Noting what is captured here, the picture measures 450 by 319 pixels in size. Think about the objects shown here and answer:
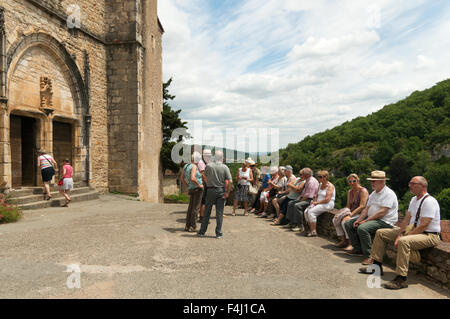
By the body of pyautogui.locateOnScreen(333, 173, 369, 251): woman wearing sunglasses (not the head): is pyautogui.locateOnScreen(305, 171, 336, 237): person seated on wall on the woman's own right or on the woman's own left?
on the woman's own right

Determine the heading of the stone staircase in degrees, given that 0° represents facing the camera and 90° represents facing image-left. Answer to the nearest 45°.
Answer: approximately 315°

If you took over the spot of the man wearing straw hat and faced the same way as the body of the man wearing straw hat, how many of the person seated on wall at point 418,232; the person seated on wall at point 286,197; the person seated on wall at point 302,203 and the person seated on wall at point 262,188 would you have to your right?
3

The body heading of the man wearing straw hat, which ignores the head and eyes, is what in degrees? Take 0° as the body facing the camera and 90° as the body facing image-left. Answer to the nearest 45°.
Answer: approximately 45°

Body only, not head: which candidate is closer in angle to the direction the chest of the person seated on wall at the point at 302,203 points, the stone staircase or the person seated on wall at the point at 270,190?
the stone staircase

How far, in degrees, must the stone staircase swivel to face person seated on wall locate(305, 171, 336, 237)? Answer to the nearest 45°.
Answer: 0° — it already faces them

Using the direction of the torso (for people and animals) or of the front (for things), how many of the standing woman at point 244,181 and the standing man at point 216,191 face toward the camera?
1

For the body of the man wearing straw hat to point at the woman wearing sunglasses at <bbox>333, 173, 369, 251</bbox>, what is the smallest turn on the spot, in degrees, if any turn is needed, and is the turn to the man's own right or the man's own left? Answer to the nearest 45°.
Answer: approximately 90° to the man's own right
